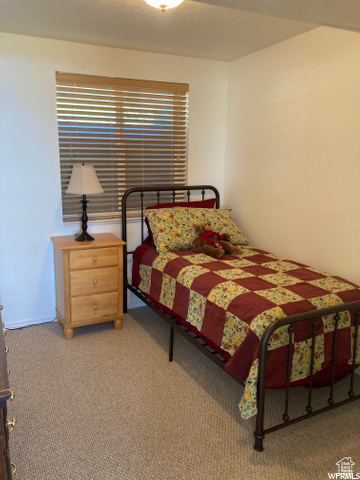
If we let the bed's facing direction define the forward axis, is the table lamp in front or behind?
behind

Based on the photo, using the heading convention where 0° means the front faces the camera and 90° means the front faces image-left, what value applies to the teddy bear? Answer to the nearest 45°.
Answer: approximately 315°

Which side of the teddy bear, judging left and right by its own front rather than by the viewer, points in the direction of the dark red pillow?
back

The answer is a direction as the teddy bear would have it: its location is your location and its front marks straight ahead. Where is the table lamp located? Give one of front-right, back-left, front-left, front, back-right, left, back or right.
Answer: back-right

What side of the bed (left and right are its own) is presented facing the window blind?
back

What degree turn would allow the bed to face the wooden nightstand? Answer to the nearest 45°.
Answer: approximately 180°
